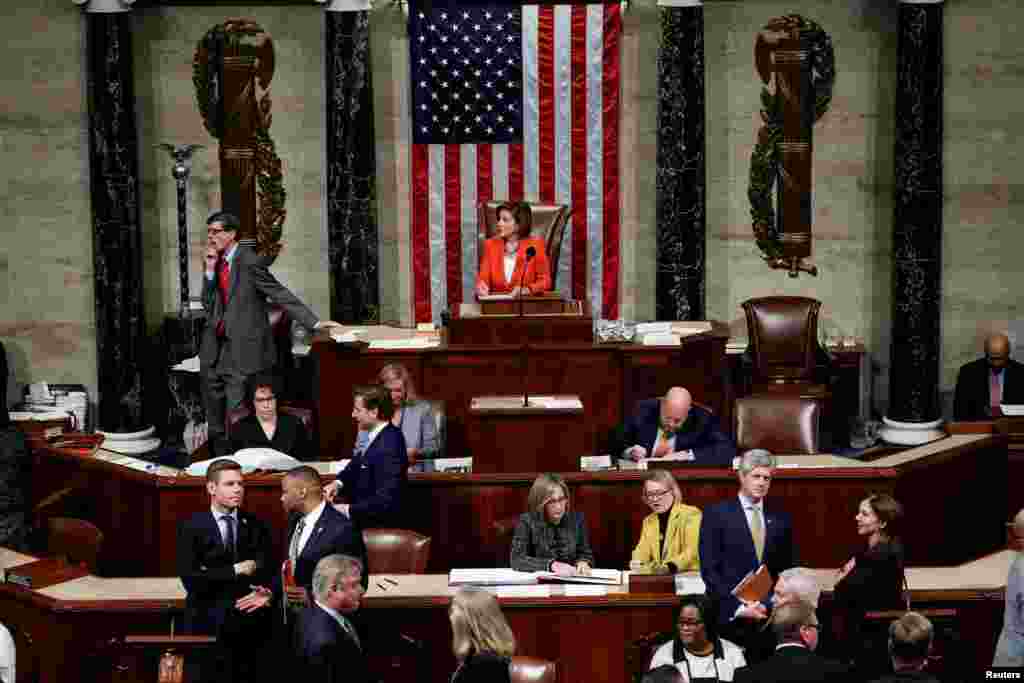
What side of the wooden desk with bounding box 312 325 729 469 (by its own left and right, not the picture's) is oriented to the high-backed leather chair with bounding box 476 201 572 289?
back

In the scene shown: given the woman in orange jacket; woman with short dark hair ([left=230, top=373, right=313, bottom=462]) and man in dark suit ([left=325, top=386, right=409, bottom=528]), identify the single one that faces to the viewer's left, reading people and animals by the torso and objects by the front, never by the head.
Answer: the man in dark suit

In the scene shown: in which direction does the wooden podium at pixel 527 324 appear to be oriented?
toward the camera

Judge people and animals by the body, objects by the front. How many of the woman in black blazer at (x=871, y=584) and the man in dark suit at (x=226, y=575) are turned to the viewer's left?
1

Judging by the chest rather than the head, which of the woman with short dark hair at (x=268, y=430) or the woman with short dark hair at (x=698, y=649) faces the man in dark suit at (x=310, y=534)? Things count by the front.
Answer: the woman with short dark hair at (x=268, y=430)

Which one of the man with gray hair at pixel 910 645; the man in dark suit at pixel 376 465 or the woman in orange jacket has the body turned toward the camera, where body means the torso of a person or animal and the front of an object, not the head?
the woman in orange jacket

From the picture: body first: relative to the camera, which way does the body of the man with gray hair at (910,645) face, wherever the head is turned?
away from the camera

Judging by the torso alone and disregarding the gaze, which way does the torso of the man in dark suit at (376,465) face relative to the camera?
to the viewer's left

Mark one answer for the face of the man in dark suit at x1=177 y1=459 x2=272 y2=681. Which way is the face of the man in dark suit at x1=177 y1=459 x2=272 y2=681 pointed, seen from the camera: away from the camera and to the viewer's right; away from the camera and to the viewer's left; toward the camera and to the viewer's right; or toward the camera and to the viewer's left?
toward the camera and to the viewer's right

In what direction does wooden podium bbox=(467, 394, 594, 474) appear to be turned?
toward the camera

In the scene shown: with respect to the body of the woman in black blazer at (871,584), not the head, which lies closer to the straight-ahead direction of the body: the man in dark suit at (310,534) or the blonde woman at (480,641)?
the man in dark suit

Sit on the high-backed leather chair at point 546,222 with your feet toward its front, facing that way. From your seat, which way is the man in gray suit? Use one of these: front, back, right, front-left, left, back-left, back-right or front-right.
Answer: front-right

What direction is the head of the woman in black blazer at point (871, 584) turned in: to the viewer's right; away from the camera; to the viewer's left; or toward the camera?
to the viewer's left

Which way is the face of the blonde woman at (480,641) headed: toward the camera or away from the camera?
away from the camera

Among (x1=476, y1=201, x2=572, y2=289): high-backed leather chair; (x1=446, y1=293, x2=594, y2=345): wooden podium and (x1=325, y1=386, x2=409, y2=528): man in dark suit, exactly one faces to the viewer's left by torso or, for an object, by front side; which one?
the man in dark suit
